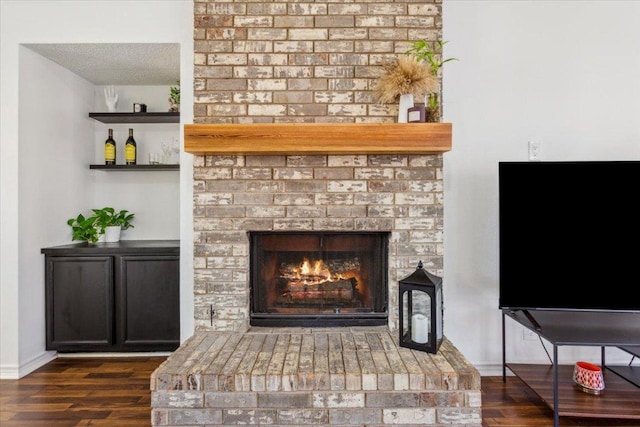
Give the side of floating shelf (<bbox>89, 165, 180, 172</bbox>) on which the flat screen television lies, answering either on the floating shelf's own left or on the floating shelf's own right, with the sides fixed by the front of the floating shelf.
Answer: on the floating shelf's own left

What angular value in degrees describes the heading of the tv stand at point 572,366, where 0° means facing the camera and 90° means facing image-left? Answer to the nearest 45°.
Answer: approximately 0°

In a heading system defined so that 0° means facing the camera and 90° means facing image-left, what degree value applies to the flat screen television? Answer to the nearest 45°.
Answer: approximately 0°

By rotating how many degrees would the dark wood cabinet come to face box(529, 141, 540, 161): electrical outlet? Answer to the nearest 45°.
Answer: approximately 45° to its left

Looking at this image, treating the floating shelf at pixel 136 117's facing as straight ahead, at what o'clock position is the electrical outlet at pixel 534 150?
The electrical outlet is roughly at 10 o'clock from the floating shelf.

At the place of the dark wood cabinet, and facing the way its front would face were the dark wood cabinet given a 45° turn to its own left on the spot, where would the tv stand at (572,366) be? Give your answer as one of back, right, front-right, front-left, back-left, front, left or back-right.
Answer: front
